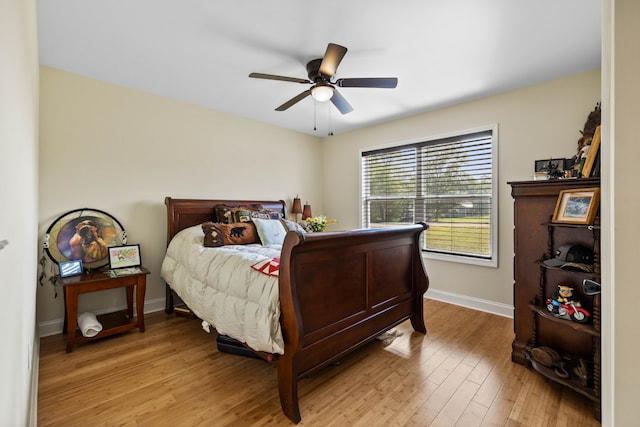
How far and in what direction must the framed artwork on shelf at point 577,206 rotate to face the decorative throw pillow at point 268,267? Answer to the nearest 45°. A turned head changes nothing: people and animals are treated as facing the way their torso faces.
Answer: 0° — it already faces it

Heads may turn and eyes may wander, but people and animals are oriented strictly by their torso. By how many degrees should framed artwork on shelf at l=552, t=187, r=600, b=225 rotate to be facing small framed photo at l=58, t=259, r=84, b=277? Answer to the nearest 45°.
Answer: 0° — it already faces it

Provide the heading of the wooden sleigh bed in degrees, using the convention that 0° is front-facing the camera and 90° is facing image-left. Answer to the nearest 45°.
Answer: approximately 315°

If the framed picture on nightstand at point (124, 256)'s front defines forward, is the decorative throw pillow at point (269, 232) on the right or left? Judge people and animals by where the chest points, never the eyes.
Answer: on its left

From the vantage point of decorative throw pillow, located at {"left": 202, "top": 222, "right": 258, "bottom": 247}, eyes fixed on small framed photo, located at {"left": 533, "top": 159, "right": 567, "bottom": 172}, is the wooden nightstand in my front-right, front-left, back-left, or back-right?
back-right

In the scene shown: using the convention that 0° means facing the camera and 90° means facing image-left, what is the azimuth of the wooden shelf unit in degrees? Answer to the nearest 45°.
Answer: approximately 45°
